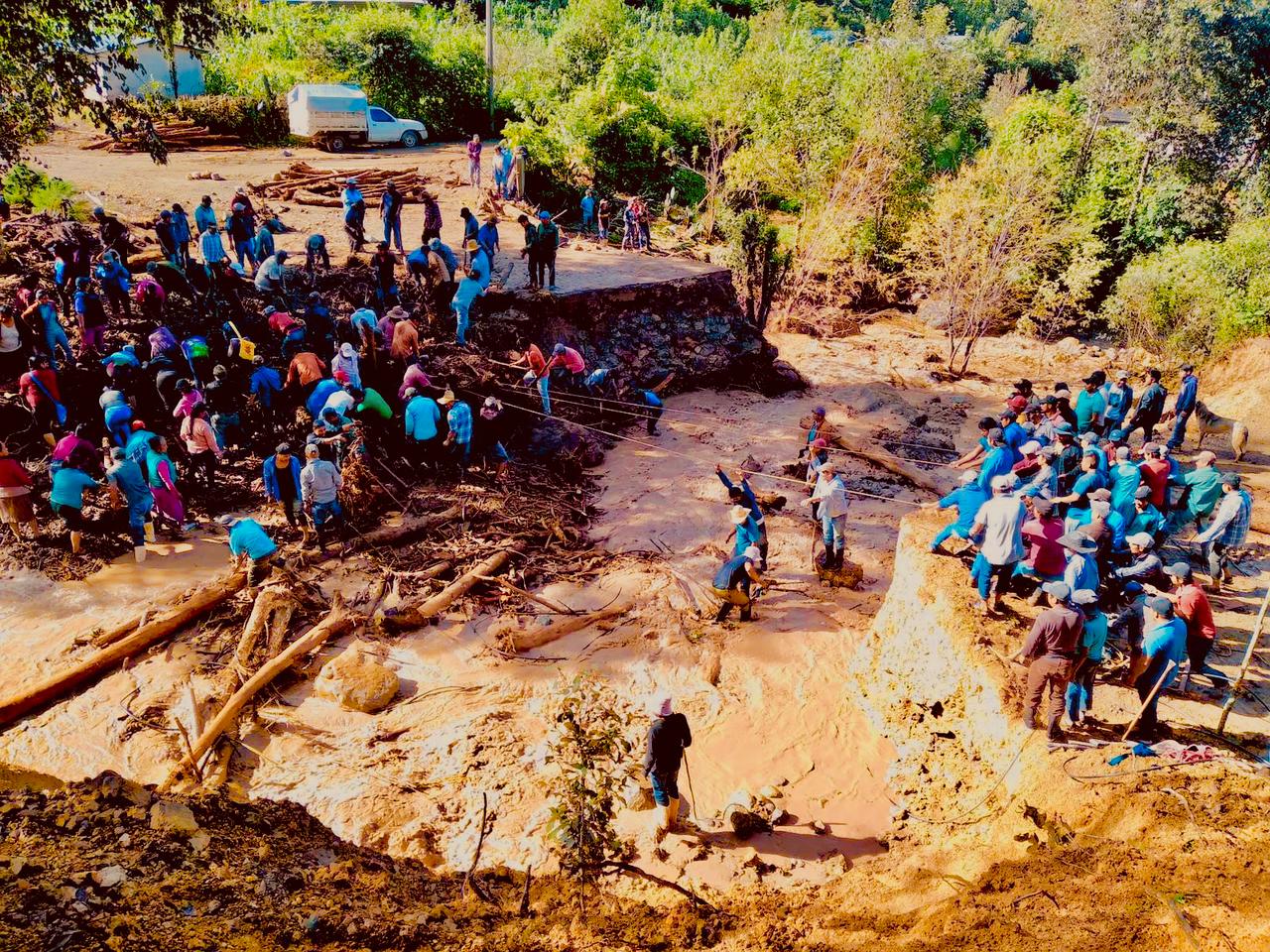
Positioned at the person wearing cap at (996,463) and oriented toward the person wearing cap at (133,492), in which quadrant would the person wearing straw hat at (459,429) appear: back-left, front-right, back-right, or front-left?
front-right

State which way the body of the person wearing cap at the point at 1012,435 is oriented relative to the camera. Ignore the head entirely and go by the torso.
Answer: to the viewer's left

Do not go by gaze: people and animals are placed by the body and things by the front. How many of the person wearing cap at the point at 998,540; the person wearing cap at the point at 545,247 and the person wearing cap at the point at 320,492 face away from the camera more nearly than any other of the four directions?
2

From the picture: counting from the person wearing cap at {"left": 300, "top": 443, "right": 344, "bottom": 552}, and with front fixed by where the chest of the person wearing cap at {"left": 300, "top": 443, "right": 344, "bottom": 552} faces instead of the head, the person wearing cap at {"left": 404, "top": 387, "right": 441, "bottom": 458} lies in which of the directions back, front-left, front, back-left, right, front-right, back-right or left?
front-right

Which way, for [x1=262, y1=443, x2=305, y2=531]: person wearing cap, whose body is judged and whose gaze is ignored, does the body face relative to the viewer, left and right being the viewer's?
facing the viewer

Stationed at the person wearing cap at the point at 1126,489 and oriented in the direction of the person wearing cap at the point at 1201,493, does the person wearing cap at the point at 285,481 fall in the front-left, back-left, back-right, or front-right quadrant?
back-left

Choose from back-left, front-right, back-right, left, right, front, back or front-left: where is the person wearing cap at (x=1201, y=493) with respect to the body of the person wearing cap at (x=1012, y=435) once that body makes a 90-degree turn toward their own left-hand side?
left

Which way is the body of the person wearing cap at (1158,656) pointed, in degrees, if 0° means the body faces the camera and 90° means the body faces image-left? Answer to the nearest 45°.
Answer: approximately 135°

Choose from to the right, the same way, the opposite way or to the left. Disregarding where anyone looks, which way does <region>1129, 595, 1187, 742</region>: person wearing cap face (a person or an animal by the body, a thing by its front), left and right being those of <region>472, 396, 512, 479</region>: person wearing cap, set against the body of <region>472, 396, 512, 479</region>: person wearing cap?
the opposite way

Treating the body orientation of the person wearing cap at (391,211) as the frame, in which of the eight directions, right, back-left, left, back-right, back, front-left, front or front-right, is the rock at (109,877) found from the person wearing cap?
front

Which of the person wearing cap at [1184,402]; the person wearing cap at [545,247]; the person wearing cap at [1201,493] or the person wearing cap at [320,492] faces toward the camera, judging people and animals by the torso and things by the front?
the person wearing cap at [545,247]

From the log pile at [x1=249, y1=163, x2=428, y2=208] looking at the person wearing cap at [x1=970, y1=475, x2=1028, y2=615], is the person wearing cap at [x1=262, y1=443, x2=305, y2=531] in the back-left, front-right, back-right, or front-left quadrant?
front-right
